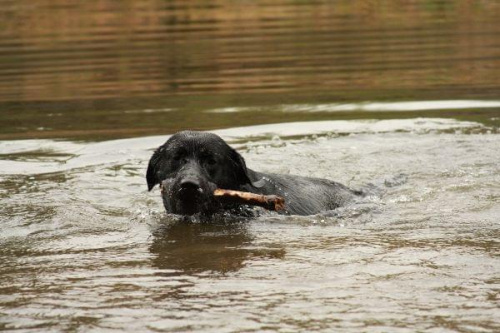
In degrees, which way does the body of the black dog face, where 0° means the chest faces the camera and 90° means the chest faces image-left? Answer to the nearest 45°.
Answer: approximately 45°
